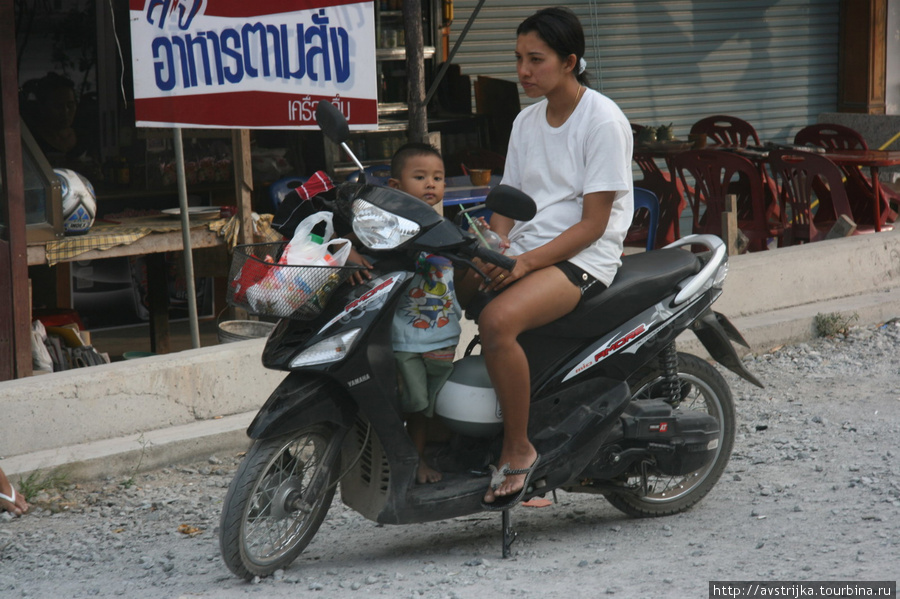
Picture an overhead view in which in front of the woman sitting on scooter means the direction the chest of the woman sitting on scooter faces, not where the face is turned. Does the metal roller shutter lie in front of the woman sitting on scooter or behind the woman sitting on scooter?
behind

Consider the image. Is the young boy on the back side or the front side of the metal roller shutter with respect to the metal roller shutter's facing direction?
on the front side

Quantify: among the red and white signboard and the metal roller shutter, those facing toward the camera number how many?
2

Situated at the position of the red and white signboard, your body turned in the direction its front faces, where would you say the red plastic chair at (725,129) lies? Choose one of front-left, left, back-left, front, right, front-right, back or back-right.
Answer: back-left

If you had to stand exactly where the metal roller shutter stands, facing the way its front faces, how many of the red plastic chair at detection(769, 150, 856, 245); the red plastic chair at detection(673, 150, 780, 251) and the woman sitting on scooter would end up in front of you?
3

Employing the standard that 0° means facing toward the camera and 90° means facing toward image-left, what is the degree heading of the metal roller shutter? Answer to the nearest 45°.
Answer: approximately 0°

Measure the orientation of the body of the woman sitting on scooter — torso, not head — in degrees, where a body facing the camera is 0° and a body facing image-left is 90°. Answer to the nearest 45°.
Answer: approximately 45°

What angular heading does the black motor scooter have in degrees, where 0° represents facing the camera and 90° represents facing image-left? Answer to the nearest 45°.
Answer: approximately 45°

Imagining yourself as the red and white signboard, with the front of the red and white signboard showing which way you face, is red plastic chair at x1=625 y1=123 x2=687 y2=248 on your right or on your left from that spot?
on your left
